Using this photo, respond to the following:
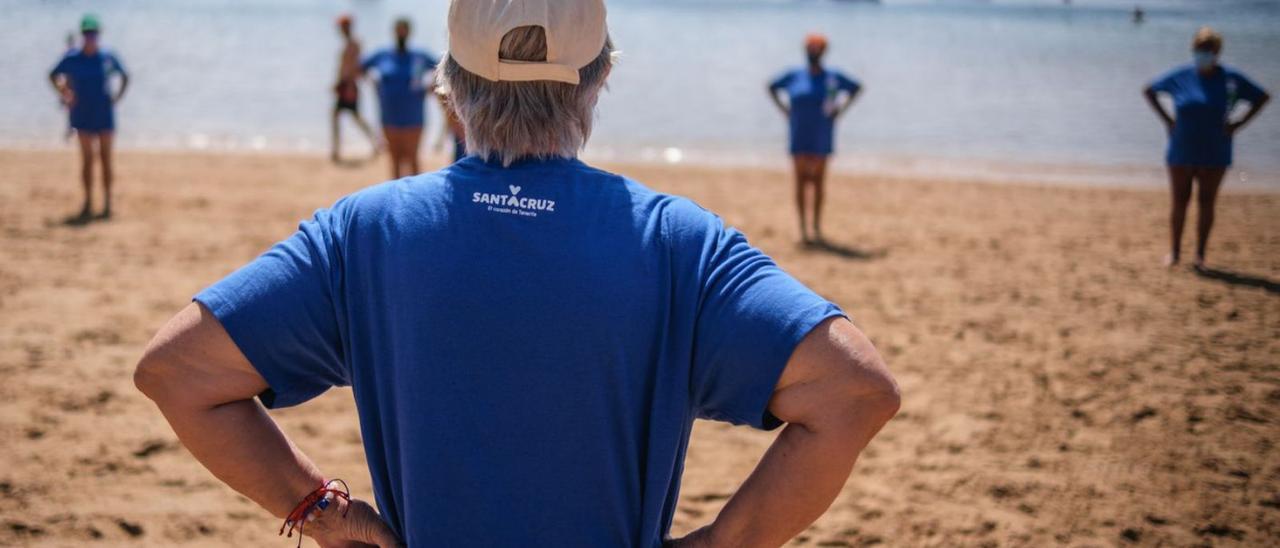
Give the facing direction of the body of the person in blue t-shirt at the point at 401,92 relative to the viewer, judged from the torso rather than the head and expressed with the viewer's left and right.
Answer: facing the viewer

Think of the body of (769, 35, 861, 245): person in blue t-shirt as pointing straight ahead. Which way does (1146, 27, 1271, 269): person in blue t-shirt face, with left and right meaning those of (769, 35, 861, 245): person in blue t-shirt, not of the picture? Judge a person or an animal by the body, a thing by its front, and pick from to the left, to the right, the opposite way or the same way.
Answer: the same way

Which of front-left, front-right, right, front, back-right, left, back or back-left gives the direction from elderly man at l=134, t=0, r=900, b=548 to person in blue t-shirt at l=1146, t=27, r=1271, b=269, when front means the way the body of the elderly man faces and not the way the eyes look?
front-right

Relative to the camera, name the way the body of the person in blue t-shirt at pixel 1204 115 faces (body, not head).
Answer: toward the camera

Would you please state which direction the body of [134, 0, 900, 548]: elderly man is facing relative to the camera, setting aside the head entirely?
away from the camera

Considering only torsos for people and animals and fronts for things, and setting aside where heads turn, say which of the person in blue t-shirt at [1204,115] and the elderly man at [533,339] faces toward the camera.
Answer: the person in blue t-shirt

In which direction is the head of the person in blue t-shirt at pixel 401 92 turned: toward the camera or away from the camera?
toward the camera

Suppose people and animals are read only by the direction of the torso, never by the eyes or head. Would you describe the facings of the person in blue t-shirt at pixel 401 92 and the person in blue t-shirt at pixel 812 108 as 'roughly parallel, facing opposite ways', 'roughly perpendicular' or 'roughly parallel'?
roughly parallel

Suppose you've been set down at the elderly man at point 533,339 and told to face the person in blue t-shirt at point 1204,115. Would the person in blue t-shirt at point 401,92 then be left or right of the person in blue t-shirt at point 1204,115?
left

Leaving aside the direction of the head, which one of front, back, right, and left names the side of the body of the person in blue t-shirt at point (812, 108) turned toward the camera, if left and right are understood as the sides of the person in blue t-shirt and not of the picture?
front

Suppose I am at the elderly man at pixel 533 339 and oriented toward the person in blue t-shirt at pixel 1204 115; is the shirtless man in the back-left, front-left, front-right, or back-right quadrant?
front-left

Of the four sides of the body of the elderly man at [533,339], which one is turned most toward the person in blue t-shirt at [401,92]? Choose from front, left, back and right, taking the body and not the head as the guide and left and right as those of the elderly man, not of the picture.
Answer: front

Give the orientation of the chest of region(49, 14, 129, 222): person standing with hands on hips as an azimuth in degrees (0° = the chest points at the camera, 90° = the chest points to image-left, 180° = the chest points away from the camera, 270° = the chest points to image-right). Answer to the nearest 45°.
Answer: approximately 0°

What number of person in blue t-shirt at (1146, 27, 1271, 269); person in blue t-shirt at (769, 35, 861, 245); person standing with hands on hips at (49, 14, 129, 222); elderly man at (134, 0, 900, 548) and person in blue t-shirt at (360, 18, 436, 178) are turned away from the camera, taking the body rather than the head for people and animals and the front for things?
1

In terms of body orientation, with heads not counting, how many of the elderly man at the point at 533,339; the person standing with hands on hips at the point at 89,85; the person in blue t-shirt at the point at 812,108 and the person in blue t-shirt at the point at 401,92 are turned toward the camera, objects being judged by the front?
3

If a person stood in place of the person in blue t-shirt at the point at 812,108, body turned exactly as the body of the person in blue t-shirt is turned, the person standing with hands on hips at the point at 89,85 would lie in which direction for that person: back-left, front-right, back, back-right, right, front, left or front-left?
right

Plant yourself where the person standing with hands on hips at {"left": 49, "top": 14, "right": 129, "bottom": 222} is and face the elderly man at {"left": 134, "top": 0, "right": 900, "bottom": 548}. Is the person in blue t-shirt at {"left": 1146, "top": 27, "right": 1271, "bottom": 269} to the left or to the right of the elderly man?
left
